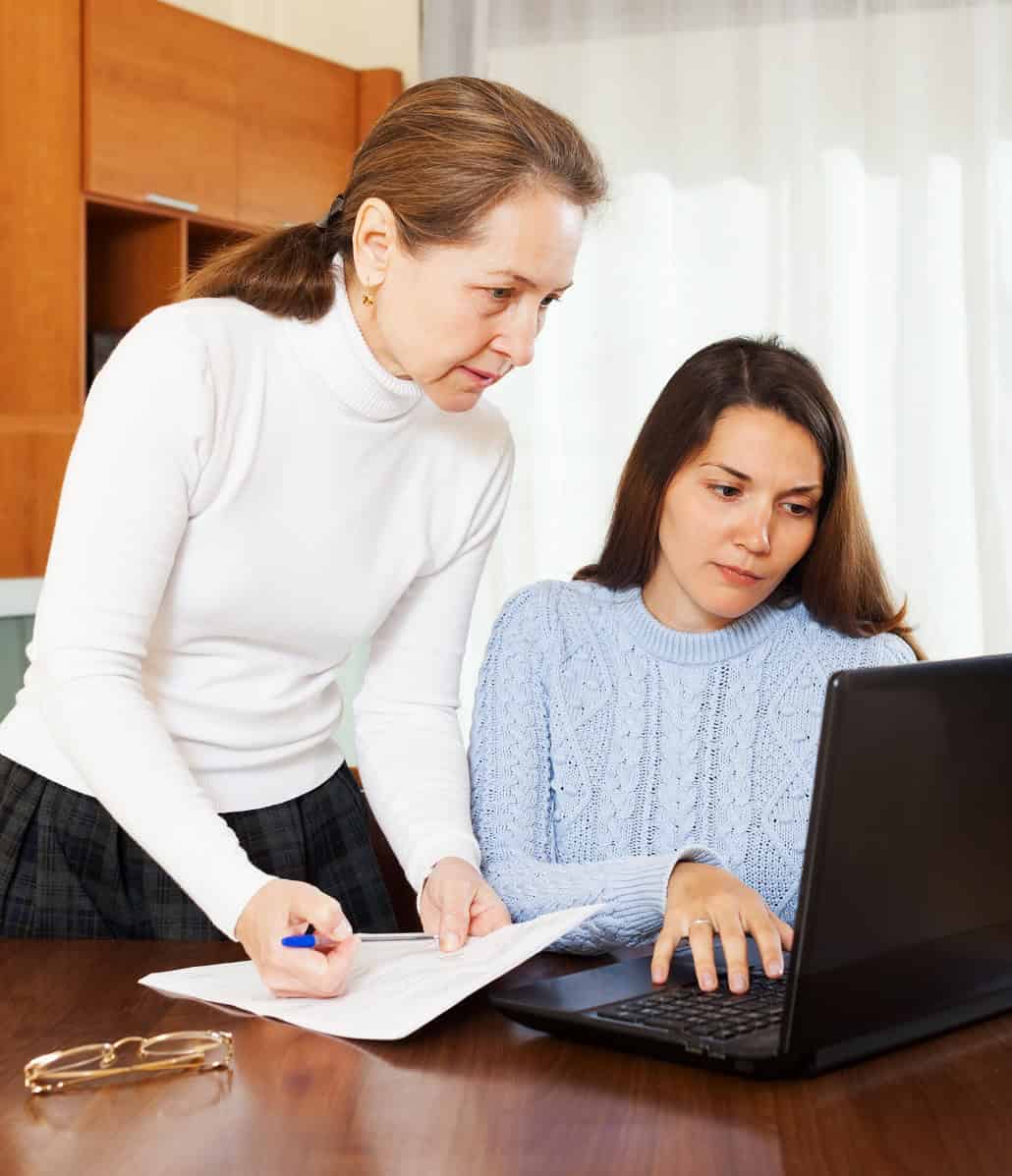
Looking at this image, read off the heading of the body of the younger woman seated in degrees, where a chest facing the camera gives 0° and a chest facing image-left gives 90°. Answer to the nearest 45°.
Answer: approximately 0°

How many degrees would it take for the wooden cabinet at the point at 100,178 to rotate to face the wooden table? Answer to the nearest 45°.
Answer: approximately 45° to its right

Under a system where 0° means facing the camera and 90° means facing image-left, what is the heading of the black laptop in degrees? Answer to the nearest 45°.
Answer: approximately 135°

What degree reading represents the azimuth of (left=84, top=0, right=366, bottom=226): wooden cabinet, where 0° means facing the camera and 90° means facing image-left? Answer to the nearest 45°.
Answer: approximately 315°

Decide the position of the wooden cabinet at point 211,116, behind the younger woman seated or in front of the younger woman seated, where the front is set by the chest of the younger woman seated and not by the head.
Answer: behind

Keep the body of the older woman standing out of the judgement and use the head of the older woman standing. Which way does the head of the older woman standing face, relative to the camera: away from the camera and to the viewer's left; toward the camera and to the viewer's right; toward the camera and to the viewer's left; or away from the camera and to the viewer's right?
toward the camera and to the viewer's right

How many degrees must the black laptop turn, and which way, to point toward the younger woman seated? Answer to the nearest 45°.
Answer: approximately 45° to its right

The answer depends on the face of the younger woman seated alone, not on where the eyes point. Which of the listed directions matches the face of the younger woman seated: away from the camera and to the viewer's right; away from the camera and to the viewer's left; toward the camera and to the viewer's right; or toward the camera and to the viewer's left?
toward the camera and to the viewer's right
